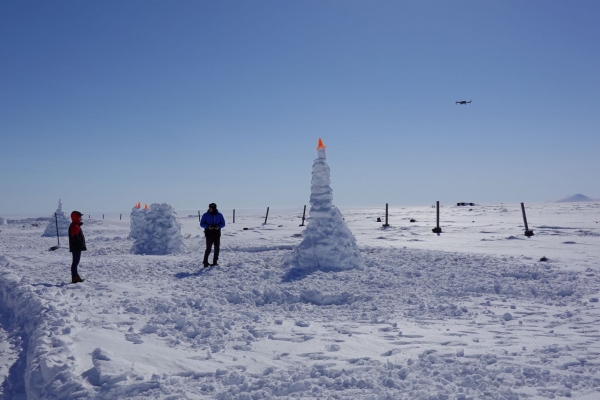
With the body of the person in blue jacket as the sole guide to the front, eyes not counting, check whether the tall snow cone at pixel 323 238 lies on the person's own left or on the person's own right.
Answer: on the person's own left

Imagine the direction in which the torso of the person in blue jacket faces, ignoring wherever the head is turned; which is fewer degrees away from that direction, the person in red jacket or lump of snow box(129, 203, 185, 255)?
the person in red jacket

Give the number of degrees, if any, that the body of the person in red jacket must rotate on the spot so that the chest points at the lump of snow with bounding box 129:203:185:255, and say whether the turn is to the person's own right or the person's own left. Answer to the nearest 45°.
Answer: approximately 45° to the person's own left

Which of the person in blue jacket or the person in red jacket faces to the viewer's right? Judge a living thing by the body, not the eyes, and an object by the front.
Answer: the person in red jacket

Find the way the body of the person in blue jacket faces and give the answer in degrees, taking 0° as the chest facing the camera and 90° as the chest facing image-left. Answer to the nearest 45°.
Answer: approximately 0°

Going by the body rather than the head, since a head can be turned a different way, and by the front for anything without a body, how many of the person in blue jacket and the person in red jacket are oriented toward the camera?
1

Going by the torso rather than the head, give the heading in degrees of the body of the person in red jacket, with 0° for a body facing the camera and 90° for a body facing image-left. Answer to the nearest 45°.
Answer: approximately 270°

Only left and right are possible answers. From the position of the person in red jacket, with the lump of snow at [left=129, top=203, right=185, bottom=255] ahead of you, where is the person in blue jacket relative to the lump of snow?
right

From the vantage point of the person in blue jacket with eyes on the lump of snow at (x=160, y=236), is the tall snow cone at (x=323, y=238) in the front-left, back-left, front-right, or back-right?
back-right

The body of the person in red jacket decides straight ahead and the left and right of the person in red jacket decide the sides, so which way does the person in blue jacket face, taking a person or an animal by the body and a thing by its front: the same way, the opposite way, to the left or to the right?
to the right

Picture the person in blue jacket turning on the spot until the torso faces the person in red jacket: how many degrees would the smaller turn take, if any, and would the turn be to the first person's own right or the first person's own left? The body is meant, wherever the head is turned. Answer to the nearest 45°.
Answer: approximately 45° to the first person's own right

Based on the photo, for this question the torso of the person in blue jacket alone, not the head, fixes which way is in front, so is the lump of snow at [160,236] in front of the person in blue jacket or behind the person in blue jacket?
behind
